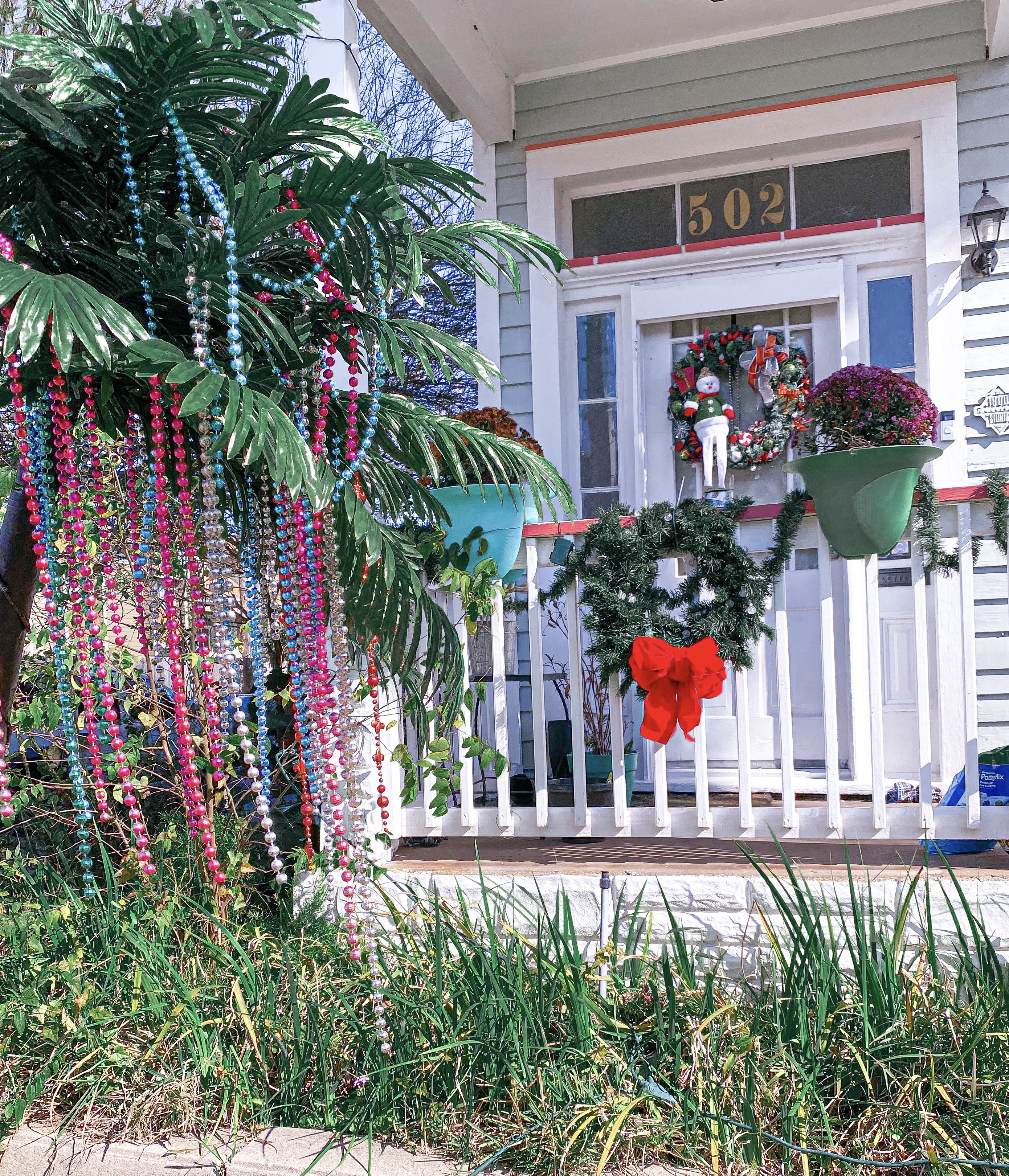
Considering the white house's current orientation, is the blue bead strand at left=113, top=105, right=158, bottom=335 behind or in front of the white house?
in front

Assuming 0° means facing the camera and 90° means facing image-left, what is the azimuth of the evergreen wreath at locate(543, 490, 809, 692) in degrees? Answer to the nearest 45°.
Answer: approximately 0°

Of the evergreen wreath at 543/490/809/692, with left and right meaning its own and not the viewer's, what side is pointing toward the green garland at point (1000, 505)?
left

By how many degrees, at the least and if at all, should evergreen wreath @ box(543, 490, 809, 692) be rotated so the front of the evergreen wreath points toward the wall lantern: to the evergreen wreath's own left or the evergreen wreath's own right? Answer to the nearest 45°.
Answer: approximately 135° to the evergreen wreath's own left

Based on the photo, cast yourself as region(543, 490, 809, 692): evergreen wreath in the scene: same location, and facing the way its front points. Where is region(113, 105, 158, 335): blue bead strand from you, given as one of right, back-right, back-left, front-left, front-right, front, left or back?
front-right

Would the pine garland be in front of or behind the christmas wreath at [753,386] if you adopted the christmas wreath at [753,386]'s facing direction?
in front

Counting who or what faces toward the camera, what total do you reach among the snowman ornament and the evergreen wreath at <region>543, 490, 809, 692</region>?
2

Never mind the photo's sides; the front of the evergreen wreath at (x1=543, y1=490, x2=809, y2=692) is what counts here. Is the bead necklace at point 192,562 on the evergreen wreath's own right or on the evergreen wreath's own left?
on the evergreen wreath's own right

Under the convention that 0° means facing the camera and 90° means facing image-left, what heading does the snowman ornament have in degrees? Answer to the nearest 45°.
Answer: approximately 0°

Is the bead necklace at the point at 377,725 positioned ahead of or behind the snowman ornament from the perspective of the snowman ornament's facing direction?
ahead
